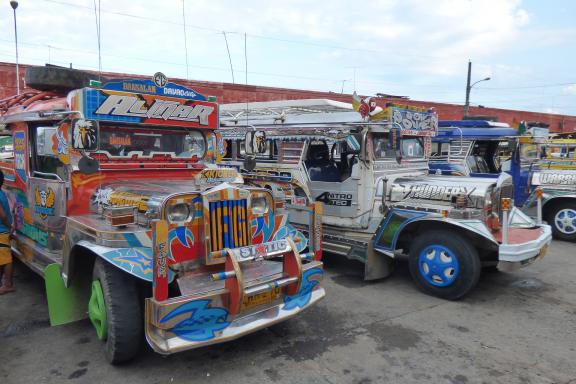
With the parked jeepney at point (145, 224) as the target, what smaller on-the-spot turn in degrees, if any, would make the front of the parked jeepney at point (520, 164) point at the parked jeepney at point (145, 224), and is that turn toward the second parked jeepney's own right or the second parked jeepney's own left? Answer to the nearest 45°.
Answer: approximately 135° to the second parked jeepney's own right

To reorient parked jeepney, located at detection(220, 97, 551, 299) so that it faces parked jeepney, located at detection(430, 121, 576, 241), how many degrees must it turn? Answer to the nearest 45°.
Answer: approximately 90° to its left

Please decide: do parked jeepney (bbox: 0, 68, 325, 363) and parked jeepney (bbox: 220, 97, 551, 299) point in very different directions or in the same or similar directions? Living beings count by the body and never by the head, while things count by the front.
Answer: same or similar directions

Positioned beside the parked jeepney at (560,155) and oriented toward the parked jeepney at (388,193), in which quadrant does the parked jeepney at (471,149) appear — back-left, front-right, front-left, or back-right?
front-right

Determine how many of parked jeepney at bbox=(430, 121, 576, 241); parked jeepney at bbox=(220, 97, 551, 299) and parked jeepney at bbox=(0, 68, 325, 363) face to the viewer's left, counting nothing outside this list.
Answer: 0

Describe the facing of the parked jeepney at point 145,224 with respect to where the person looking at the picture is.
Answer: facing the viewer and to the right of the viewer

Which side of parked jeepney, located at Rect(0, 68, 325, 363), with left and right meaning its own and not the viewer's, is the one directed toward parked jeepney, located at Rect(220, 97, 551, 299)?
left

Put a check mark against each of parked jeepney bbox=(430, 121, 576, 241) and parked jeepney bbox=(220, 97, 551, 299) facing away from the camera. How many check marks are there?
0

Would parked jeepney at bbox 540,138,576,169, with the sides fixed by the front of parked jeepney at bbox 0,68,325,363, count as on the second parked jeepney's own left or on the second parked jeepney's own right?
on the second parked jeepney's own left

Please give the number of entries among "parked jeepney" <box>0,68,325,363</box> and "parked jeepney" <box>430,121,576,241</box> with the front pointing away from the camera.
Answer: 0

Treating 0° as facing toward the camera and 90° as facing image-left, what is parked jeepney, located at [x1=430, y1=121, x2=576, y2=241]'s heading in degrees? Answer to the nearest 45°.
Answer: approximately 270°

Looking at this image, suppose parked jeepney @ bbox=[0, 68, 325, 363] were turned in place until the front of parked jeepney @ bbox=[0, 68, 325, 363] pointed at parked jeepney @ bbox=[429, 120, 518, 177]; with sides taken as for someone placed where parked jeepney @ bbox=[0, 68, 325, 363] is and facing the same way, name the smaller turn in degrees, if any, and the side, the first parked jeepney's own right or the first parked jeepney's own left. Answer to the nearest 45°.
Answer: approximately 90° to the first parked jeepney's own left
